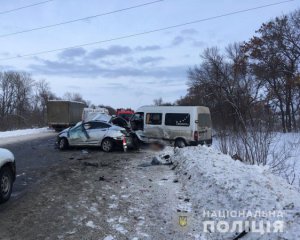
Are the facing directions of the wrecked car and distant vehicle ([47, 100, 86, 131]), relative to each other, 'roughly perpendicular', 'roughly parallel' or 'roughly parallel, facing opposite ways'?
roughly perpendicular

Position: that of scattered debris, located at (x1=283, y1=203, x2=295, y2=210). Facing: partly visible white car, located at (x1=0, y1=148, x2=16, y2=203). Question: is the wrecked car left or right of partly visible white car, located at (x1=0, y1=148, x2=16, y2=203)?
right
